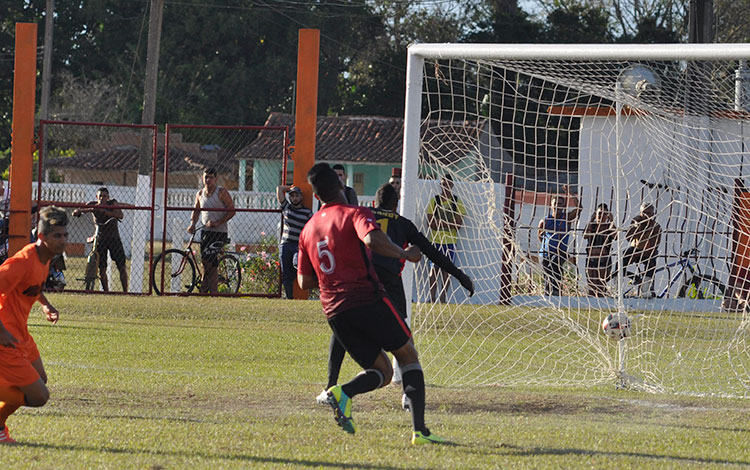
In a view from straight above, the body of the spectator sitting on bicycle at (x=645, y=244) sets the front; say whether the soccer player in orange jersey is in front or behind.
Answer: in front

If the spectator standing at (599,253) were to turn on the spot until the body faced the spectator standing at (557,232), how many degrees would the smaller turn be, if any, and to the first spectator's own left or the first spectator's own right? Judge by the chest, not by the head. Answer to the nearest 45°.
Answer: approximately 135° to the first spectator's own right

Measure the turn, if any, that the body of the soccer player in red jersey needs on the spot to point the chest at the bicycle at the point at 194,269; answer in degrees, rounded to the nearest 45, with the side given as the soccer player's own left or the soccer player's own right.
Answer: approximately 45° to the soccer player's own left

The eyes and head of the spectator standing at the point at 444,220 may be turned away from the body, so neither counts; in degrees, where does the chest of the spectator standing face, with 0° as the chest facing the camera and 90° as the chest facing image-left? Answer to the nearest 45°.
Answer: approximately 0°

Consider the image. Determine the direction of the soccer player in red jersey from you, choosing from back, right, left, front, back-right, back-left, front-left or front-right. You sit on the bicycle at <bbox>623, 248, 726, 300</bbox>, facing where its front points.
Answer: right

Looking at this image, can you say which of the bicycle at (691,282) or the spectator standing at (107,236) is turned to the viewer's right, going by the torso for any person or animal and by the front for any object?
the bicycle

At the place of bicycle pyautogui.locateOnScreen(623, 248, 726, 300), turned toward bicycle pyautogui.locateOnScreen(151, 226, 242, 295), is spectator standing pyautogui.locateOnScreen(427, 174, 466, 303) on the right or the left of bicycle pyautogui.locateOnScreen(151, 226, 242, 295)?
left

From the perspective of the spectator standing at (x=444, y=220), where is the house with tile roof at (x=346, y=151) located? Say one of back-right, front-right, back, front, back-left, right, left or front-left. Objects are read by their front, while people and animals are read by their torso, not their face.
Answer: back

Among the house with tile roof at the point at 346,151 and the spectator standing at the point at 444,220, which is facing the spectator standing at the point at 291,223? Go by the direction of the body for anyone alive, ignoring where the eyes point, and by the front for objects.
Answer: the house with tile roof

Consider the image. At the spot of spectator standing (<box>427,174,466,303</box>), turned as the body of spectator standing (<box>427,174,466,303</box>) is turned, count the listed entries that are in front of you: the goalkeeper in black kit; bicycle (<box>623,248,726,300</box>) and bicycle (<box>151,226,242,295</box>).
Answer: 1

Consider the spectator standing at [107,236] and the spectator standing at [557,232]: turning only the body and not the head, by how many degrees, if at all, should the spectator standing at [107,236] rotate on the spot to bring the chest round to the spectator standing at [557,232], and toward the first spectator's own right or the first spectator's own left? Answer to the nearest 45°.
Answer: approximately 45° to the first spectator's own left
